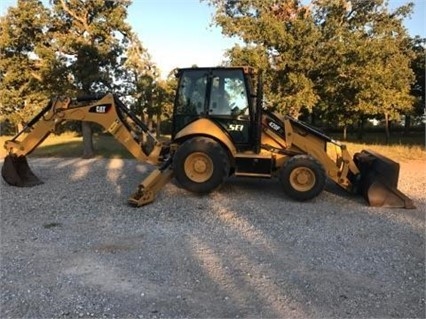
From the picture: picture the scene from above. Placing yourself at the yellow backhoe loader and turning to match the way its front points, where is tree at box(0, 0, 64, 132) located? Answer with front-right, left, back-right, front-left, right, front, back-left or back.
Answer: back-left

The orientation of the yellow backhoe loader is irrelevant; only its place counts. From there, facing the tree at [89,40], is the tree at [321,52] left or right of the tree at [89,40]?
right

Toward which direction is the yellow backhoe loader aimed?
to the viewer's right

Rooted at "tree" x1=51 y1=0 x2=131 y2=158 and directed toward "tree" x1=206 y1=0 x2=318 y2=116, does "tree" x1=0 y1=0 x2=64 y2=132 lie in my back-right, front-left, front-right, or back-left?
back-left

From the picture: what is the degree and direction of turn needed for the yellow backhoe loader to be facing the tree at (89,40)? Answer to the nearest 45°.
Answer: approximately 135° to its left

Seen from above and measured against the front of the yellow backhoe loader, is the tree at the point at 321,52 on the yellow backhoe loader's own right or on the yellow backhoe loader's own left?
on the yellow backhoe loader's own left

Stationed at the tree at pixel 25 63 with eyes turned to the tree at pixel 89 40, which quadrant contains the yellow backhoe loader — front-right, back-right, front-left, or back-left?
front-right

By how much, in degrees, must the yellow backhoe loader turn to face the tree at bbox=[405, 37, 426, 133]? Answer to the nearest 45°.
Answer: approximately 45° to its left

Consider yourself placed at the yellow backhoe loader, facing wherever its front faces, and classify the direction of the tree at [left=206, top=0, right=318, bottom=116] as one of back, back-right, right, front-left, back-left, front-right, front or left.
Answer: left
